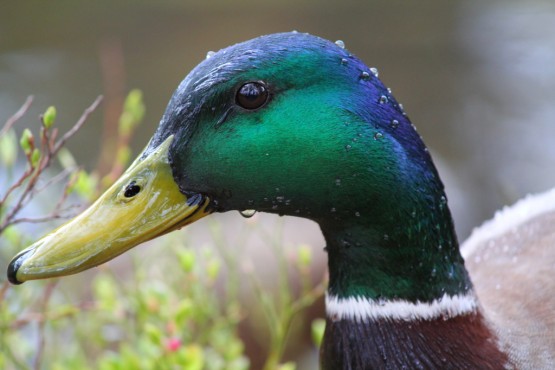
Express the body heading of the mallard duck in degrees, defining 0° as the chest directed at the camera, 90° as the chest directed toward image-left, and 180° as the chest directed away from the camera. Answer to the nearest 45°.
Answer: approximately 90°
